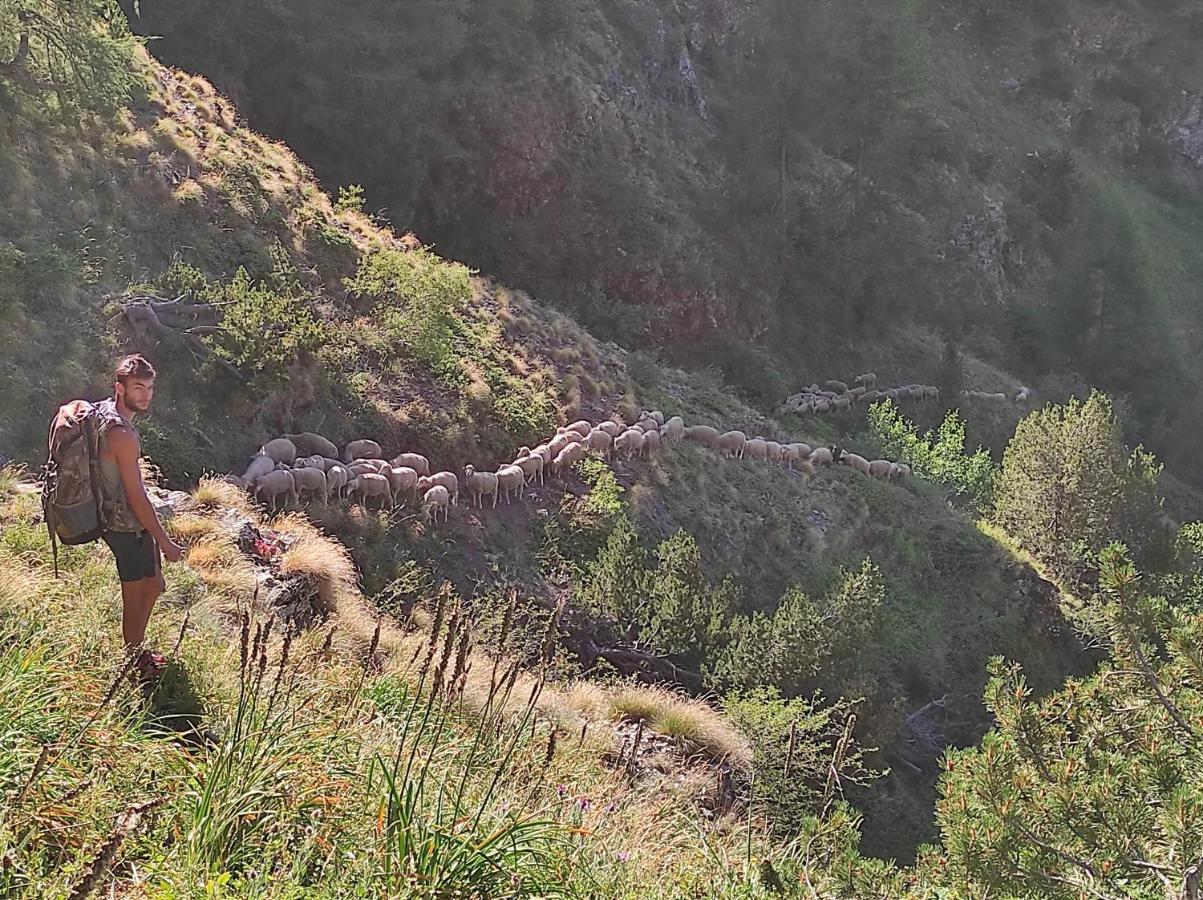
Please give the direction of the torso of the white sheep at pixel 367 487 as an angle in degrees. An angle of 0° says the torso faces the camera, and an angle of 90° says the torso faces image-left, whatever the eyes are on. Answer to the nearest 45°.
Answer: approximately 90°

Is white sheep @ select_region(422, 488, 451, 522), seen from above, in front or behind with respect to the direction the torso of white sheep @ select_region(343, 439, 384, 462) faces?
behind

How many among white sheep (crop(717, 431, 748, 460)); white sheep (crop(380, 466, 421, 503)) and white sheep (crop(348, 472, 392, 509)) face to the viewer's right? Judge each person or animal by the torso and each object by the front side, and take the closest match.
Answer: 0

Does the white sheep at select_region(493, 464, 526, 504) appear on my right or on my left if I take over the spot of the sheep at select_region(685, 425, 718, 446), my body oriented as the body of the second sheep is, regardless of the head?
on my left

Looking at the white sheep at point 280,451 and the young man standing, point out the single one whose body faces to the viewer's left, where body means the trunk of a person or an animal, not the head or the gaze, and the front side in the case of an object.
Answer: the white sheep

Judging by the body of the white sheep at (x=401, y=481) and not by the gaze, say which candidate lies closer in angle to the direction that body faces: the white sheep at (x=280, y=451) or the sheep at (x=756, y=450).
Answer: the white sheep

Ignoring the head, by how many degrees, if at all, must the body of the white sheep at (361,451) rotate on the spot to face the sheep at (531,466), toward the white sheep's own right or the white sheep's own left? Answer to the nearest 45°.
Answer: approximately 135° to the white sheep's own right

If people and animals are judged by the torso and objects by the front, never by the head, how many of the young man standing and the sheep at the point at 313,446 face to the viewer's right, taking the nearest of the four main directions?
1

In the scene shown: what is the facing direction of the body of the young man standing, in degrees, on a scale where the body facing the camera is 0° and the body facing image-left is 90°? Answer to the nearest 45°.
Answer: approximately 270°

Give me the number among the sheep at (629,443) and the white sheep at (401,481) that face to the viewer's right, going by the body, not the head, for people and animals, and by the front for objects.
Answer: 0

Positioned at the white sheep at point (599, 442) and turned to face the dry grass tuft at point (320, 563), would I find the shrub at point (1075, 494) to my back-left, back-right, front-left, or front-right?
back-left

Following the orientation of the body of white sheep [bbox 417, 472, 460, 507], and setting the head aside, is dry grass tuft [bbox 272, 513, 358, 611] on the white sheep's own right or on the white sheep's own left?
on the white sheep's own left

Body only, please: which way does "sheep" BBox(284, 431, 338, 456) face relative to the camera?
to the viewer's left

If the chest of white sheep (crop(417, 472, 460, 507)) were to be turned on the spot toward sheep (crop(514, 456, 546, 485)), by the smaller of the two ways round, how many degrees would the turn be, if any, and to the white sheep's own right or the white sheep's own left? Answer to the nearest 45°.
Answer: approximately 135° to the white sheep's own right

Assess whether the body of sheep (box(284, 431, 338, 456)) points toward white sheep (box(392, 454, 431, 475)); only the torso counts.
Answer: no

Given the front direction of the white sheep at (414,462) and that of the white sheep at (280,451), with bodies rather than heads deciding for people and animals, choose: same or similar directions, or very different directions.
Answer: same or similar directions

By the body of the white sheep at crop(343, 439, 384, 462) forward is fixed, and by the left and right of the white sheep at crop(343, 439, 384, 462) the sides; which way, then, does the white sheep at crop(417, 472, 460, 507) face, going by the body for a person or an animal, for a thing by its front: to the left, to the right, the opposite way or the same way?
the same way

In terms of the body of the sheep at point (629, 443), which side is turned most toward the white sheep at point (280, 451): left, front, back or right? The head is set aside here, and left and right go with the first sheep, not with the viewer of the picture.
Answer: front
